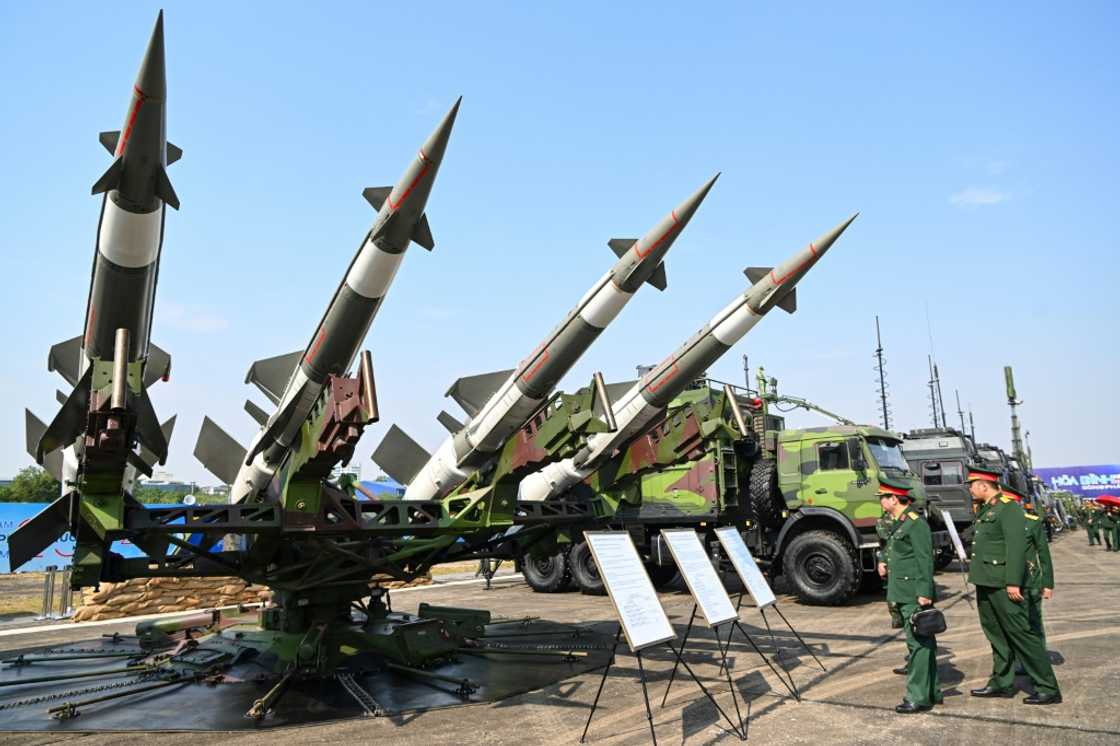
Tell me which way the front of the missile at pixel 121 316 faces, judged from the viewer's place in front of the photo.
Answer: facing the viewer

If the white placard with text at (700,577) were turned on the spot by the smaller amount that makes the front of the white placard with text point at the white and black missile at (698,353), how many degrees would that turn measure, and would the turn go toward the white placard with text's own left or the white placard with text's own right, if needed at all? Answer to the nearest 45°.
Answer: approximately 135° to the white placard with text's own left

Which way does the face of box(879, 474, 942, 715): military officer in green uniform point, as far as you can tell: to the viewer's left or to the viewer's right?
to the viewer's left

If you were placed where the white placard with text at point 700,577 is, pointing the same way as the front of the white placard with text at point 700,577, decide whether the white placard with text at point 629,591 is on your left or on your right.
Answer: on your right

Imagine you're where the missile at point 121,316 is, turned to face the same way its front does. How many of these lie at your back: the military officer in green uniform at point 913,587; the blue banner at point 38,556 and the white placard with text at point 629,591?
1

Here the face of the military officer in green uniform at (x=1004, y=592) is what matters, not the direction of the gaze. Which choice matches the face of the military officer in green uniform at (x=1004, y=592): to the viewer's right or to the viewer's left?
to the viewer's left

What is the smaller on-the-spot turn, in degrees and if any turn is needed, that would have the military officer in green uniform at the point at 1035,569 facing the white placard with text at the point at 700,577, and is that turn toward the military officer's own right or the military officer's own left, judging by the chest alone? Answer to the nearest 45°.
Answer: approximately 45° to the military officer's own left

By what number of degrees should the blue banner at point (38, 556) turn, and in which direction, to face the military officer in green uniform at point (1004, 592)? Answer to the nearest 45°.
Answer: approximately 45° to its left

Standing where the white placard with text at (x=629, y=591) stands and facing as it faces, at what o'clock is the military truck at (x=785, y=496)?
The military truck is roughly at 8 o'clock from the white placard with text.

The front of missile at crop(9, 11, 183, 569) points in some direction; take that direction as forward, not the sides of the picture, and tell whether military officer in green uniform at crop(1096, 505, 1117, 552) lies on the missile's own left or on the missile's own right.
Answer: on the missile's own left

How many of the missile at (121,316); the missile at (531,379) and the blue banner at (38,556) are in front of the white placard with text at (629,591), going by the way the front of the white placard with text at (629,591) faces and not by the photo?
0

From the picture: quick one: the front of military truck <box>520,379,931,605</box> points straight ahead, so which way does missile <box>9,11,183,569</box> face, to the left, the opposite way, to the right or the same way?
the same way

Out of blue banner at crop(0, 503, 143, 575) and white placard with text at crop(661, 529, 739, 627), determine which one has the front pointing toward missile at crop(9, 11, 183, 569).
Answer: the blue banner

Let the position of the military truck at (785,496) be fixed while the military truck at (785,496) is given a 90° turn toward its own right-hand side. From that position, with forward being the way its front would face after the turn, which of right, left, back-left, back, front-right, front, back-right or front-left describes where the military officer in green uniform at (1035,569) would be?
front-left

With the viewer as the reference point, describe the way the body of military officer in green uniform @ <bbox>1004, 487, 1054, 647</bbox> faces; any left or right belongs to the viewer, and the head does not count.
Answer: facing to the left of the viewer

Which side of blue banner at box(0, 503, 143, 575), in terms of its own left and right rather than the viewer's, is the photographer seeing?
front
